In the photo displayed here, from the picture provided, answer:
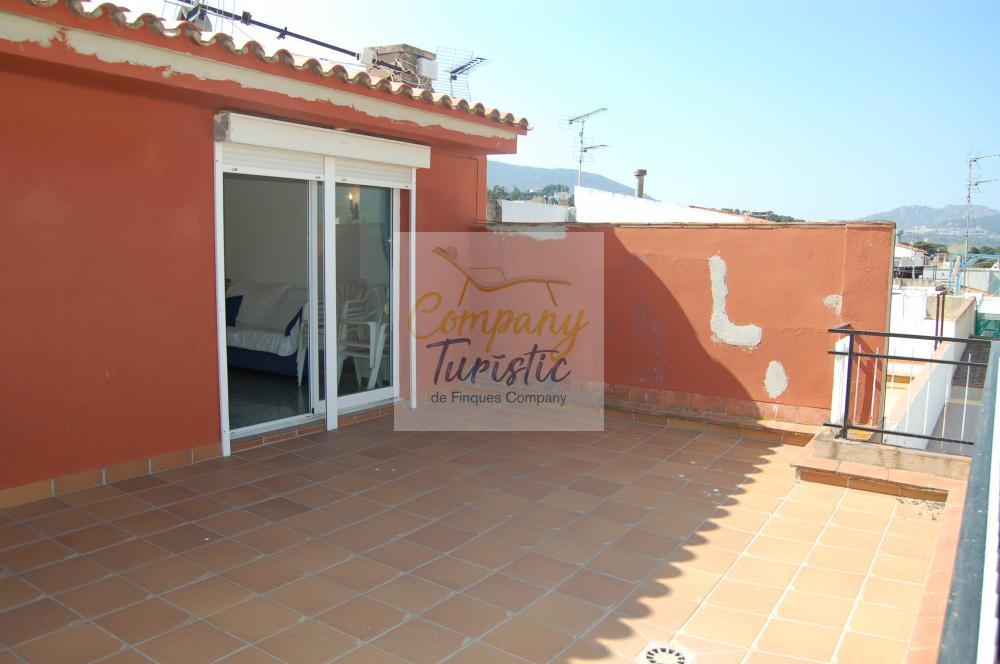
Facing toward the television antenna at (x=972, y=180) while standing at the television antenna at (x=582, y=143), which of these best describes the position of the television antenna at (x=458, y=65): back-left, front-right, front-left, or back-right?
back-right

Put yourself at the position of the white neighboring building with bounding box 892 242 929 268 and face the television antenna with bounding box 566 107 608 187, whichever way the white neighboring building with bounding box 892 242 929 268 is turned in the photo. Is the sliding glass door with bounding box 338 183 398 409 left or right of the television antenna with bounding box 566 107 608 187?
left

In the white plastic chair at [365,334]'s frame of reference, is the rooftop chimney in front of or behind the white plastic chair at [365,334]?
behind

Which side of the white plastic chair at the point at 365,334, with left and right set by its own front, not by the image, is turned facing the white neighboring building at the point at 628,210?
back

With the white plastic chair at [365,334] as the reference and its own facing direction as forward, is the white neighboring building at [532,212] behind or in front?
behind

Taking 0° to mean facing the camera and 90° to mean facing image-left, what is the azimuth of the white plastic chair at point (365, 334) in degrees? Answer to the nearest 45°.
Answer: approximately 315°
